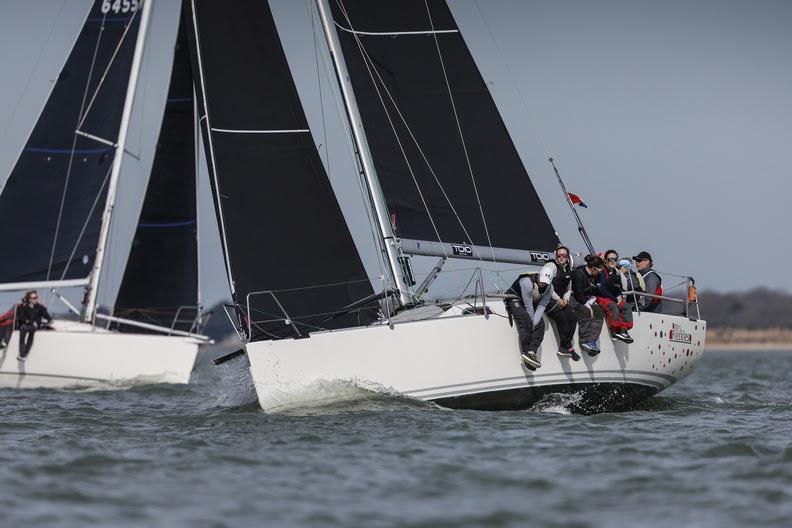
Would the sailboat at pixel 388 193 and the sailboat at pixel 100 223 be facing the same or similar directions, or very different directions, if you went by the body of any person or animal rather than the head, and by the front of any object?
very different directions

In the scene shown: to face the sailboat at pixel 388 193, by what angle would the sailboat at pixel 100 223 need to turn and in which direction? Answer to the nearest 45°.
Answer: approximately 45° to its right

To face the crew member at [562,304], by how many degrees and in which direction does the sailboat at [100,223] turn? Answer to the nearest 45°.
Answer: approximately 45° to its right

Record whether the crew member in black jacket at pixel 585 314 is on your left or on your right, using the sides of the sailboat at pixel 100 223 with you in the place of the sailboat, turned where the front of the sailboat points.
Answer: on your right

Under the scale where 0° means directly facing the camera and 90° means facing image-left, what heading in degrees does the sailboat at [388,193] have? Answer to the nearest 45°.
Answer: approximately 45°

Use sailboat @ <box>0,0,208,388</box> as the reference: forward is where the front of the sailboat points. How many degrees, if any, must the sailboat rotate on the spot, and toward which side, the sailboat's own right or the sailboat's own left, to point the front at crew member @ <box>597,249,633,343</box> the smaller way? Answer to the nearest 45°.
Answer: approximately 45° to the sailboat's own right

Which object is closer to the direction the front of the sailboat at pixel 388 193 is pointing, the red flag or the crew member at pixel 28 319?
the crew member

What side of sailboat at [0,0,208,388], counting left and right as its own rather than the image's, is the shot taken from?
right

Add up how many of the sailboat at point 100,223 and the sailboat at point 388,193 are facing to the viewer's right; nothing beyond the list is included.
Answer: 1

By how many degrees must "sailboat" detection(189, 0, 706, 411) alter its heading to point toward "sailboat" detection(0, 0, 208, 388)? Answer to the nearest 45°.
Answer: approximately 90° to its right
